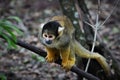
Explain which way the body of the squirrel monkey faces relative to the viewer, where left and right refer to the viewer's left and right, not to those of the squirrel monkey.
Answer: facing the viewer and to the left of the viewer
